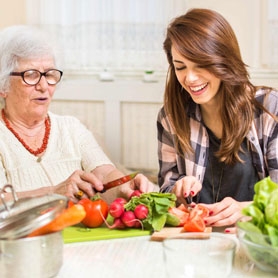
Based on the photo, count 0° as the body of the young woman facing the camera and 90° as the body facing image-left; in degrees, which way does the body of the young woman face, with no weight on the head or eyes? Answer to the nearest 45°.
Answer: approximately 0°

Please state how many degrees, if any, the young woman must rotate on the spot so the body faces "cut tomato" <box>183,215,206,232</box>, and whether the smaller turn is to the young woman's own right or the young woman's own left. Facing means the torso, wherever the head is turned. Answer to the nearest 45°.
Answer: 0° — they already face it

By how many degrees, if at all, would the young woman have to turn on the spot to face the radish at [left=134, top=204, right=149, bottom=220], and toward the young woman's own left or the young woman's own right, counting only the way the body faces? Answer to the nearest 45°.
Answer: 0° — they already face it

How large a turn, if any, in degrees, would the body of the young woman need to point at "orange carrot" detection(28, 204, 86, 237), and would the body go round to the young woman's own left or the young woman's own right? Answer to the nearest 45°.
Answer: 0° — they already face it

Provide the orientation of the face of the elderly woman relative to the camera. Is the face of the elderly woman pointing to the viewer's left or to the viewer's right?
to the viewer's right
